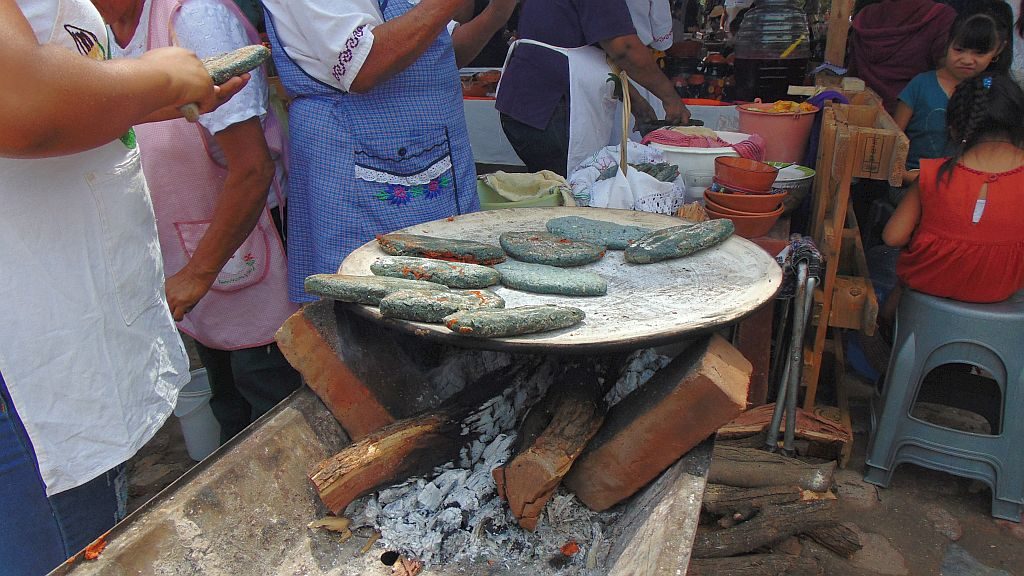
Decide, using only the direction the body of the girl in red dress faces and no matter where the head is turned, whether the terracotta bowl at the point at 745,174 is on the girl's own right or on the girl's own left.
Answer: on the girl's own left

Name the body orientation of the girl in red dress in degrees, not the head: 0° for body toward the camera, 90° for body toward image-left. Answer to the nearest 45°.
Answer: approximately 180°

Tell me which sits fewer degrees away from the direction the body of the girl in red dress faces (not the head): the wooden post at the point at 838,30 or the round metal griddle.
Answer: the wooden post

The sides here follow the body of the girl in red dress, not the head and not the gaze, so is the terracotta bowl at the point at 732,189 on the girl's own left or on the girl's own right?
on the girl's own left

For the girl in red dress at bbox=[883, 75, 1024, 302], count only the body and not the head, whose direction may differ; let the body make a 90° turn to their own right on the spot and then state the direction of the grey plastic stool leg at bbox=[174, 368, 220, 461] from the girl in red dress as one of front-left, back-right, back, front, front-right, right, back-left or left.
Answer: back-right

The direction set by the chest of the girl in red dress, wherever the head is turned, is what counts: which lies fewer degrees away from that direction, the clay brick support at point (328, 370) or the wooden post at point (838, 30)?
the wooden post
